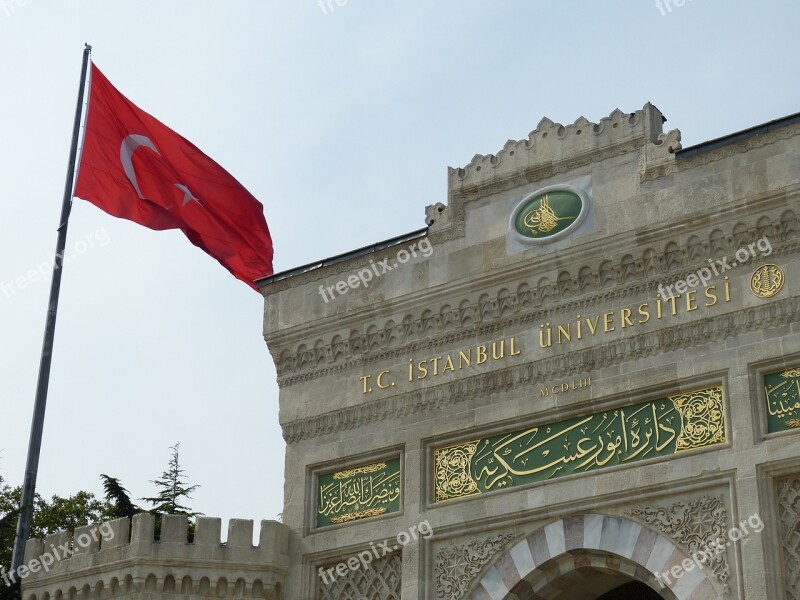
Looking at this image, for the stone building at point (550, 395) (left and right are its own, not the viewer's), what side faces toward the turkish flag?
right

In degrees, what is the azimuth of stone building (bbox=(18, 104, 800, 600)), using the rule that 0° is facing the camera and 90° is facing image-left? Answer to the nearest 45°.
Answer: approximately 45°

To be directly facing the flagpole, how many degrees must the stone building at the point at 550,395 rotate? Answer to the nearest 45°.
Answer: approximately 45° to its right
